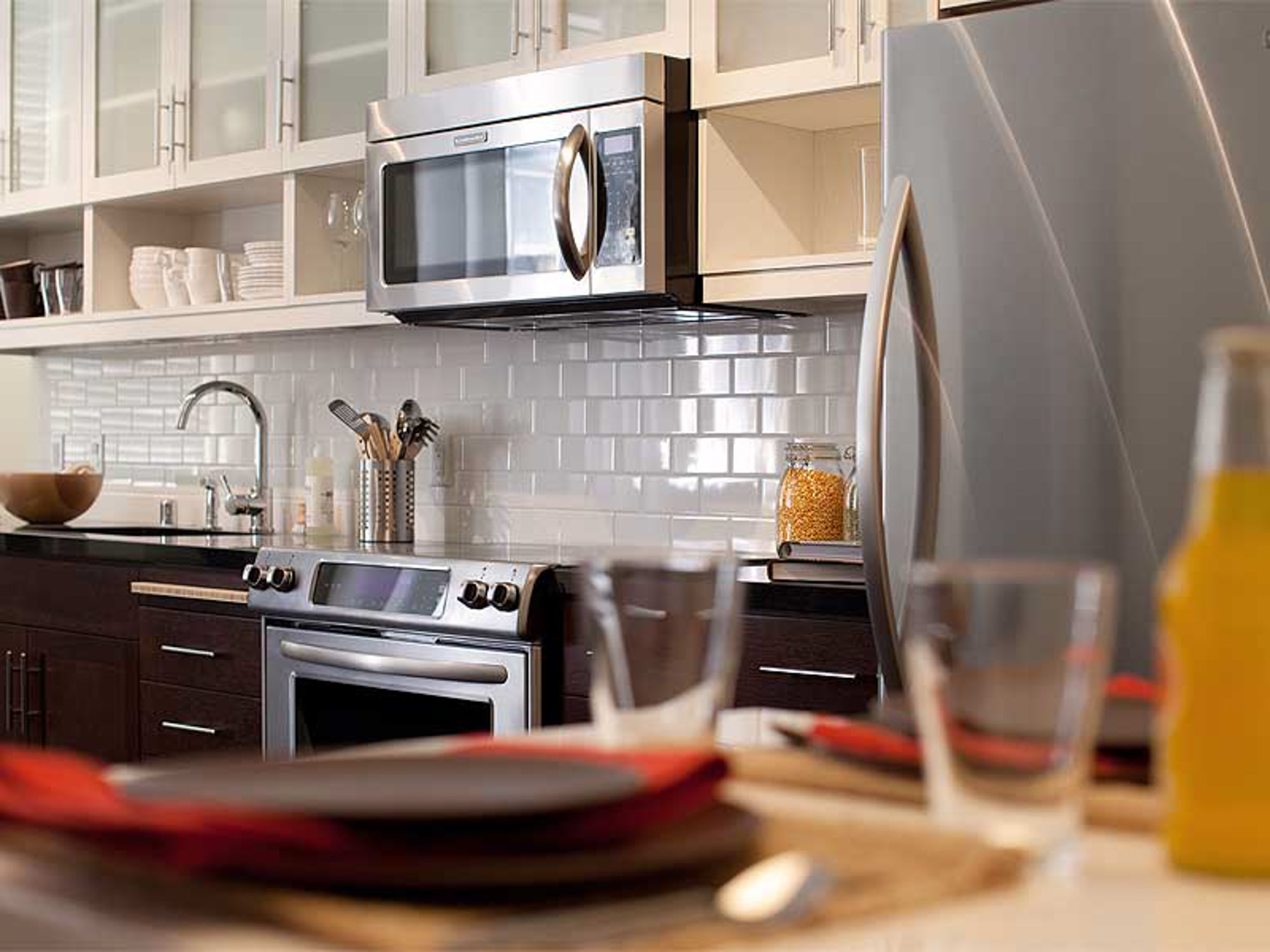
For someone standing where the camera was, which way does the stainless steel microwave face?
facing the viewer and to the left of the viewer

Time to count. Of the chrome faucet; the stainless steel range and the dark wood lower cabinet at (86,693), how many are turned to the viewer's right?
0

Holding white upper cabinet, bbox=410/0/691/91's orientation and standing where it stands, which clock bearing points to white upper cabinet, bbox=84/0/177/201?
white upper cabinet, bbox=84/0/177/201 is roughly at 3 o'clock from white upper cabinet, bbox=410/0/691/91.

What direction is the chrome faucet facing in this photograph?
to the viewer's left

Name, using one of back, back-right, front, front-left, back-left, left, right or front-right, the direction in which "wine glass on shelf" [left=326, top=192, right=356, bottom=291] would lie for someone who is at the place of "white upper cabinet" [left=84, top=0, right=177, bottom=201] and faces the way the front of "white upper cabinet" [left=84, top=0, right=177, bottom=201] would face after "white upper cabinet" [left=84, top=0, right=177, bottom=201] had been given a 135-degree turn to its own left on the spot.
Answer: front-right

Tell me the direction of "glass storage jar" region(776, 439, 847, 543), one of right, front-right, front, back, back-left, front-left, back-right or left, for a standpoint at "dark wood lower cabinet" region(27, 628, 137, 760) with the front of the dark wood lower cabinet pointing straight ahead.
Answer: left

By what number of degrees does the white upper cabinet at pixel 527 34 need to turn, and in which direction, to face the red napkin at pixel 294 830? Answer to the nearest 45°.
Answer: approximately 45° to its left

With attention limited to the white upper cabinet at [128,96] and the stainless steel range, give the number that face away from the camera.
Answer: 0

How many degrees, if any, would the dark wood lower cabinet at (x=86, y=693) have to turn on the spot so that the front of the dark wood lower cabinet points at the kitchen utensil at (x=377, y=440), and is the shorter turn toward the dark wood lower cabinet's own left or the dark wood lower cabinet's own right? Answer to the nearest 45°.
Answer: approximately 135° to the dark wood lower cabinet's own left

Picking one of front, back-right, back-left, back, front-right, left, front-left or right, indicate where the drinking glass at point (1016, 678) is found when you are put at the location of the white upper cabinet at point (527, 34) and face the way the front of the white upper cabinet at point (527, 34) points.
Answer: front-left

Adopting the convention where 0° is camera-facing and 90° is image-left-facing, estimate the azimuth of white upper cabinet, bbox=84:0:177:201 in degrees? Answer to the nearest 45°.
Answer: approximately 45°
